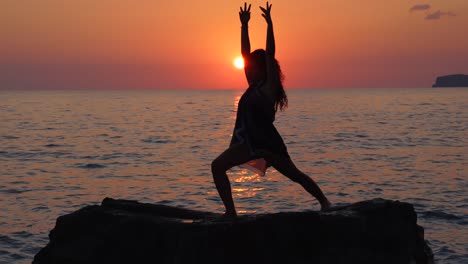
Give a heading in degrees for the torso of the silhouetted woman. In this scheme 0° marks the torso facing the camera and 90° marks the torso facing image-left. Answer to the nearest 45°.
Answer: approximately 45°
